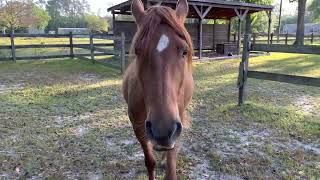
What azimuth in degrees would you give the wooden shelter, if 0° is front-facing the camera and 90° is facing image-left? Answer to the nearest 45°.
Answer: approximately 315°

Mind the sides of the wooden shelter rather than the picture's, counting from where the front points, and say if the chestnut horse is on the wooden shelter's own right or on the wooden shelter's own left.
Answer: on the wooden shelter's own right

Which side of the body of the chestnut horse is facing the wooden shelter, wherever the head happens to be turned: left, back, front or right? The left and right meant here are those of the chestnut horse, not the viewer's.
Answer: back

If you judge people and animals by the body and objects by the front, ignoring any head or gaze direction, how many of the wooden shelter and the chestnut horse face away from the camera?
0

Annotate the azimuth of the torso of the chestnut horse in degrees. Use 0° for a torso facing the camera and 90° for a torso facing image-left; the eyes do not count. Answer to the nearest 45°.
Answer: approximately 0°
